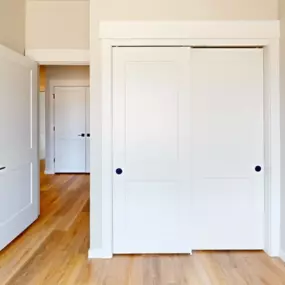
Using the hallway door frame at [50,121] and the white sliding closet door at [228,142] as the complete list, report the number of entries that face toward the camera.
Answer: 2

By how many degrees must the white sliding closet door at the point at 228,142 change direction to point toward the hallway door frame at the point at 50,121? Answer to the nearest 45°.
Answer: approximately 135° to its right

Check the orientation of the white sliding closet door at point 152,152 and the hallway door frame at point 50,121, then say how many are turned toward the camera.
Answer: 2

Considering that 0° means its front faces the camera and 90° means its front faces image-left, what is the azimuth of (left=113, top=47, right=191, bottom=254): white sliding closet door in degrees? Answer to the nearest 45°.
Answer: approximately 0°
